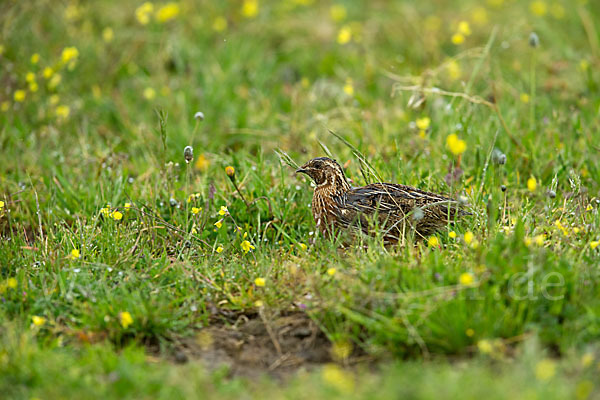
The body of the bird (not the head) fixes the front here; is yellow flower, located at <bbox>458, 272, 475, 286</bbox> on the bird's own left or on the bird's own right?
on the bird's own left

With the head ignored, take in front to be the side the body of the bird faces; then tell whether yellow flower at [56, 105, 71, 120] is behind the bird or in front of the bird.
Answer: in front

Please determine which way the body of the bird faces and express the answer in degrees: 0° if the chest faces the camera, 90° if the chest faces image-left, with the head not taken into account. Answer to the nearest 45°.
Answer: approximately 90°

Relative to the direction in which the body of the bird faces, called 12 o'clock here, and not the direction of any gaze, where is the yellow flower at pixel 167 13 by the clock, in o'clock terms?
The yellow flower is roughly at 2 o'clock from the bird.

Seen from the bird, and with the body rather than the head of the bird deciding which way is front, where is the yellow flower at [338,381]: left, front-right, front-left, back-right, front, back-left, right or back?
left

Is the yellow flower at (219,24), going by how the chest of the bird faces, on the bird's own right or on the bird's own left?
on the bird's own right

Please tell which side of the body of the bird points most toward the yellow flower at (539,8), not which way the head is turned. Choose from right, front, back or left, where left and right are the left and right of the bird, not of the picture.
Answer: right

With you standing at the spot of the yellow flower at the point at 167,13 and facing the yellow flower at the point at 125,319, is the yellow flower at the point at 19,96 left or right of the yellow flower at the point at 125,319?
right

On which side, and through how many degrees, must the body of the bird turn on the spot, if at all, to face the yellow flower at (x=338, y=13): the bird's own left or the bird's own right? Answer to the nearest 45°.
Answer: approximately 90° to the bird's own right

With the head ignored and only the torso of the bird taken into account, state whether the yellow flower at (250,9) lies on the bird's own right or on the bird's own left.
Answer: on the bird's own right
